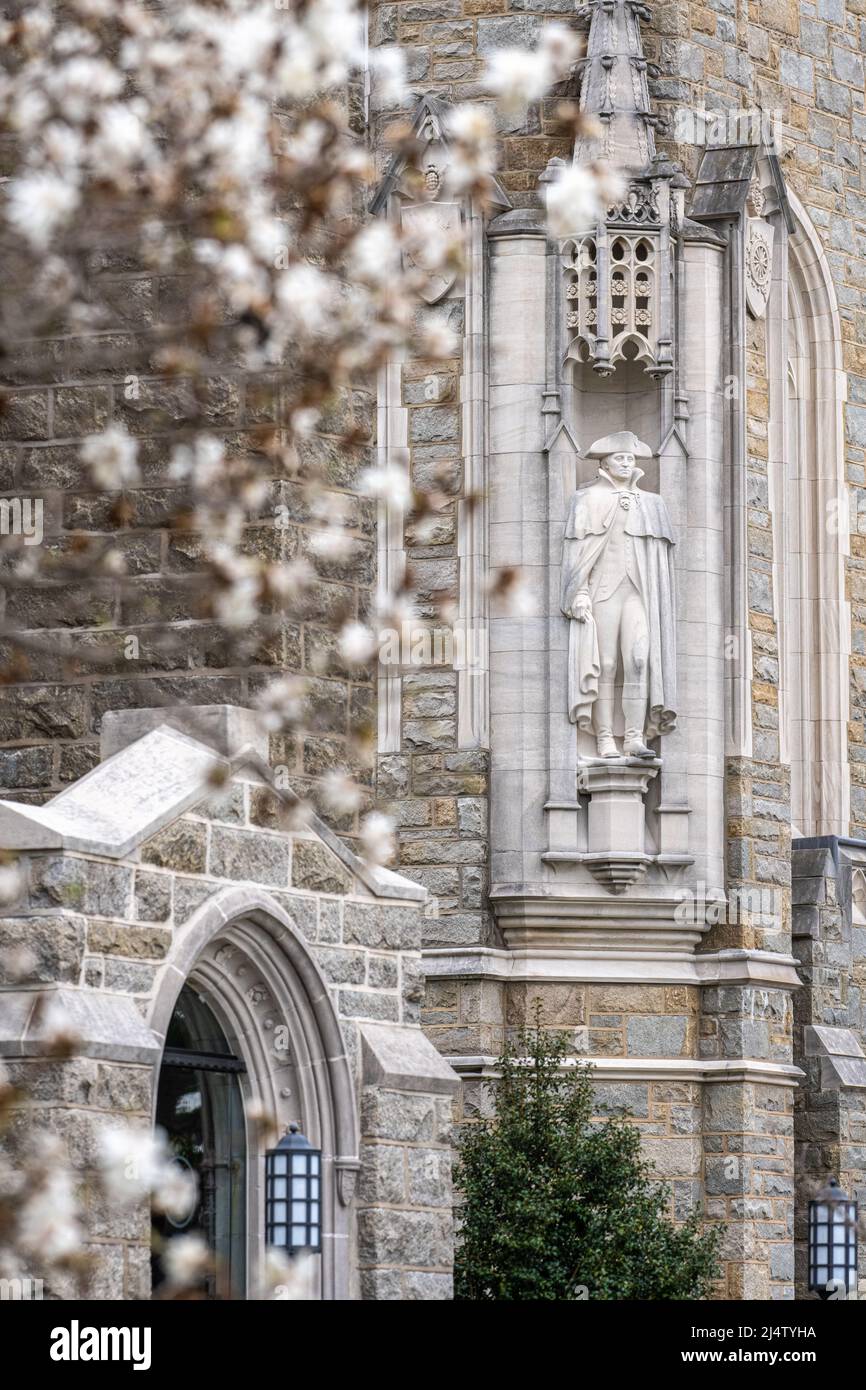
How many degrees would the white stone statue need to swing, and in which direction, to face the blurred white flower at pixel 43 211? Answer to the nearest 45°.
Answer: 0° — it already faces it

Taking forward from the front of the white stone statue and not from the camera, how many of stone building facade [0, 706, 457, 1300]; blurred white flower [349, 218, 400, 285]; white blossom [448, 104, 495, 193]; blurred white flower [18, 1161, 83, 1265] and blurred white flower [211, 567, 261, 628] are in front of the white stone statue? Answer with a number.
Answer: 5

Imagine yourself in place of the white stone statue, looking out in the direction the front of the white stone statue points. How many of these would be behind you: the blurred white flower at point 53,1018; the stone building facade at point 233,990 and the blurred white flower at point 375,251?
0

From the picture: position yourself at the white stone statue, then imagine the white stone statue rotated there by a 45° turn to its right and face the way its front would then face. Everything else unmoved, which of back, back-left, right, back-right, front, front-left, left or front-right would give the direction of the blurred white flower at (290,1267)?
front-left

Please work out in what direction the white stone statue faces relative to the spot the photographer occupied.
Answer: facing the viewer

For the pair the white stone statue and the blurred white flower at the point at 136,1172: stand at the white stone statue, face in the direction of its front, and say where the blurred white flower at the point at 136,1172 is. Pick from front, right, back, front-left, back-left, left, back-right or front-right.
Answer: front

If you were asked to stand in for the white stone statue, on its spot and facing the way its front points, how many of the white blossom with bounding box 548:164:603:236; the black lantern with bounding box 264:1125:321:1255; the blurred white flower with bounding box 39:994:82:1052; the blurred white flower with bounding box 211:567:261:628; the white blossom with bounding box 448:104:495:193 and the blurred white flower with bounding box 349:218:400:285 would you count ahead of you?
6

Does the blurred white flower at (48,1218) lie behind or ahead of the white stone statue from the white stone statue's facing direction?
ahead

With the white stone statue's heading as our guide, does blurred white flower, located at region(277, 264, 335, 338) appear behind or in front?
in front

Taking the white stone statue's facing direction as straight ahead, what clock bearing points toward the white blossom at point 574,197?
The white blossom is roughly at 12 o'clock from the white stone statue.

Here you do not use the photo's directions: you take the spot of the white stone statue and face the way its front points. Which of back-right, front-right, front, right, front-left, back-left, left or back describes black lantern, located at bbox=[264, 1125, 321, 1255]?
front

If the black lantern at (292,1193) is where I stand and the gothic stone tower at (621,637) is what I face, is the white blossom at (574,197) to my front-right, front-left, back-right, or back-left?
back-right

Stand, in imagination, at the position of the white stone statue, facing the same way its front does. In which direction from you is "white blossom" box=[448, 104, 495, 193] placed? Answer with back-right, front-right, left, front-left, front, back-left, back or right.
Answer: front
